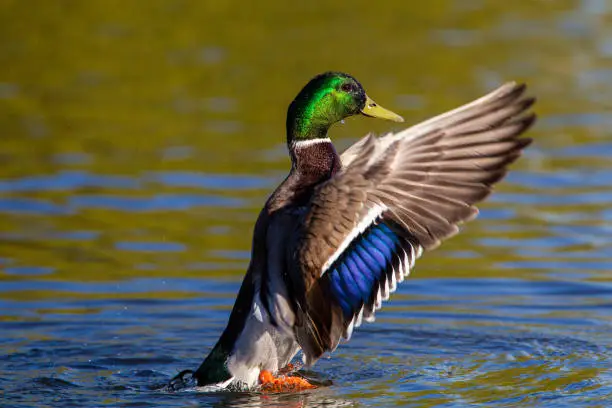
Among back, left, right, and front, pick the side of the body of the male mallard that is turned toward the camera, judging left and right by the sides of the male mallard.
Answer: right
